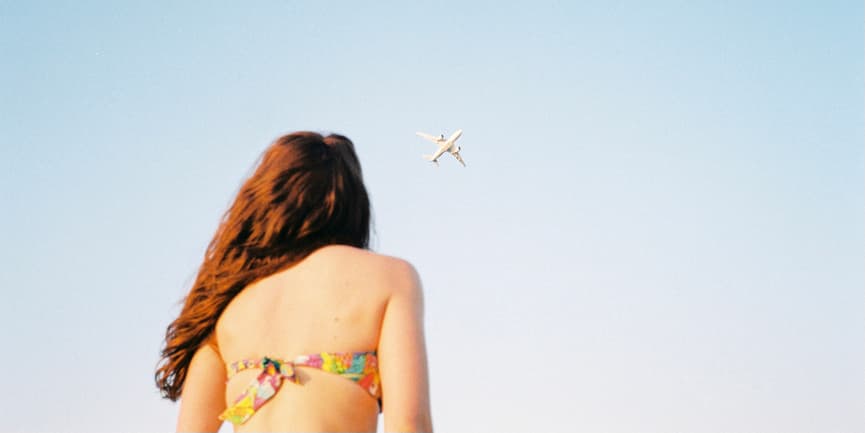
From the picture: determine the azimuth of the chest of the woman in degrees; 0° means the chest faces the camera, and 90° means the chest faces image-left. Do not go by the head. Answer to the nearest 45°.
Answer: approximately 180°

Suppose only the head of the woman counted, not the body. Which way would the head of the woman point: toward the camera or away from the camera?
away from the camera
